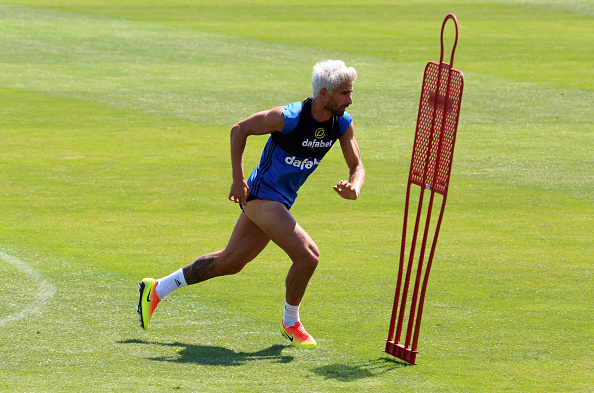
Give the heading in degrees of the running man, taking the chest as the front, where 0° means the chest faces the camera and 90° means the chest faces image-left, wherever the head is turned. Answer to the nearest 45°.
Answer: approximately 315°
